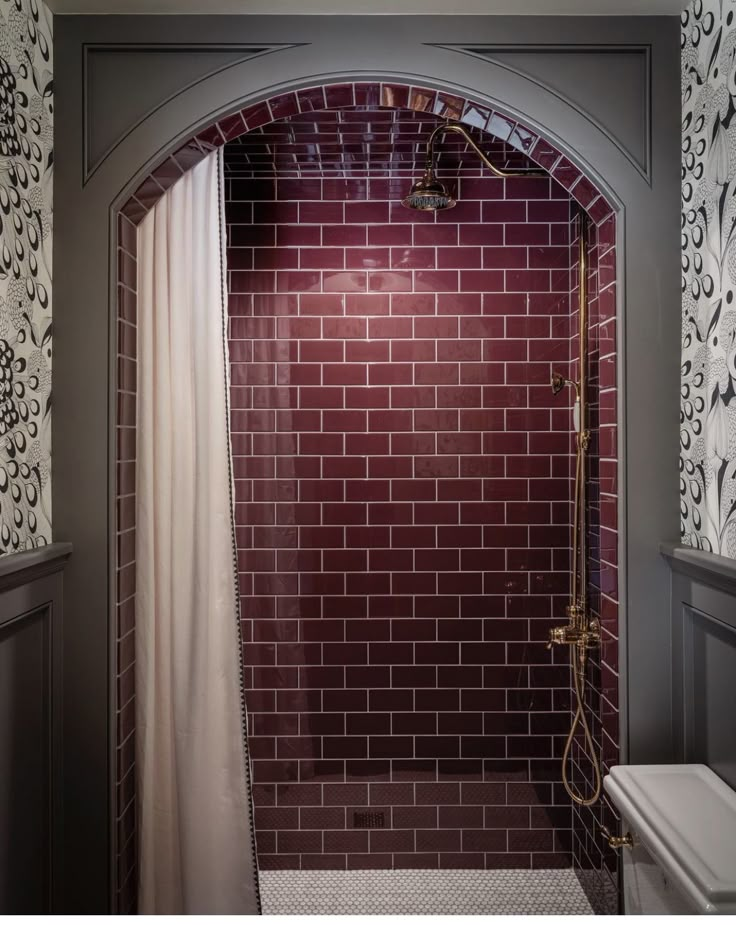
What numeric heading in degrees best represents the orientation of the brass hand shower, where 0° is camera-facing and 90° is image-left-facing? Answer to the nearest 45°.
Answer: approximately 90°

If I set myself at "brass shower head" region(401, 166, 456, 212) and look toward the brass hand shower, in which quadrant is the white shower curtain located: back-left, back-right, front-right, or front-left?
back-right

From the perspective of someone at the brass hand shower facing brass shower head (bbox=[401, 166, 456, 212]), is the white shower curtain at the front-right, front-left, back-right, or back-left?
front-left

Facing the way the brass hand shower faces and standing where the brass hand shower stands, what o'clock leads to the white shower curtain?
The white shower curtain is roughly at 11 o'clock from the brass hand shower.

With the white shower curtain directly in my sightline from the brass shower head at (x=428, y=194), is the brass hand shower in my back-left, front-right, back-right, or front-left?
back-left
